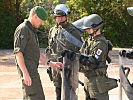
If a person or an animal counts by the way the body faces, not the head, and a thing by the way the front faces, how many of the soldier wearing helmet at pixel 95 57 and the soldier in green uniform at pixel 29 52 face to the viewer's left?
1

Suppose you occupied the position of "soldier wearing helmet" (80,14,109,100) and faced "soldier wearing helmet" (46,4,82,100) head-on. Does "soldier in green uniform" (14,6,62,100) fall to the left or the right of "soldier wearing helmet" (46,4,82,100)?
left

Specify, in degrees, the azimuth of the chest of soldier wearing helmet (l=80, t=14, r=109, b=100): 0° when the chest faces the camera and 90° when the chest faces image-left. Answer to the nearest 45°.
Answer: approximately 90°

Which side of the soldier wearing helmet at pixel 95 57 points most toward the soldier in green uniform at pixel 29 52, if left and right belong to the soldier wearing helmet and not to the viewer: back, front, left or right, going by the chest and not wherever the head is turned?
front

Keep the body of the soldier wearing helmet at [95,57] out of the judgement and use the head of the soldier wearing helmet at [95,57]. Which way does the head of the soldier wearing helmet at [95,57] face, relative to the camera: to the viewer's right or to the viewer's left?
to the viewer's left

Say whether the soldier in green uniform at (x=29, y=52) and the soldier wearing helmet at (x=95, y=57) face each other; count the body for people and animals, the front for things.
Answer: yes

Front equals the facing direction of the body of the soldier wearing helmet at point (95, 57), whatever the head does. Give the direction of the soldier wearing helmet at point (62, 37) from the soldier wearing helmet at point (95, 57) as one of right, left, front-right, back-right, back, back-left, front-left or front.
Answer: front-right

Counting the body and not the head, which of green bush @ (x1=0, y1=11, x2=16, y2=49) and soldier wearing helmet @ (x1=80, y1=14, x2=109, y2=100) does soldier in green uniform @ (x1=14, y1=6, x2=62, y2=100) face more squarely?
the soldier wearing helmet

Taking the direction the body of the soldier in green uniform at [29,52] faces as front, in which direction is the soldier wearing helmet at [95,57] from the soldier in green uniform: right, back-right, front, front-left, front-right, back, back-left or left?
front

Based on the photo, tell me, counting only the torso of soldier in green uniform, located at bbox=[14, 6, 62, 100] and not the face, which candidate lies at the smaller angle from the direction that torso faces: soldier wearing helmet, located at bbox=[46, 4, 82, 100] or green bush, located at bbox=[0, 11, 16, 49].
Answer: the soldier wearing helmet

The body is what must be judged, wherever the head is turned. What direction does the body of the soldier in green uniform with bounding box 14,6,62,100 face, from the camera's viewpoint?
to the viewer's right

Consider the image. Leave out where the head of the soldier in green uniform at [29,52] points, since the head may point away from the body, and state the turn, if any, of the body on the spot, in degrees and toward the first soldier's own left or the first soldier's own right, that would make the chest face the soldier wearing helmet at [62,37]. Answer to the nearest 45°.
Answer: approximately 45° to the first soldier's own left

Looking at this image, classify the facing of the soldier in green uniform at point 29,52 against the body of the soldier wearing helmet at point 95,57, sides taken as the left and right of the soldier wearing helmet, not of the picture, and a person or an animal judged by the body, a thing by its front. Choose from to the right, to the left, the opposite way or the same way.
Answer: the opposite way

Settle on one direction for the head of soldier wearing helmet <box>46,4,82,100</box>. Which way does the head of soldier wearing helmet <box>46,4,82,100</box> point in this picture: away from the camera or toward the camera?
toward the camera
